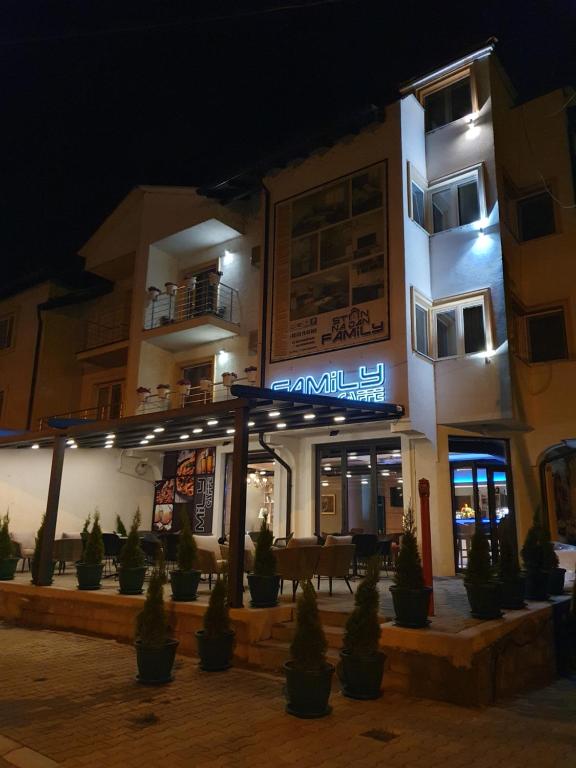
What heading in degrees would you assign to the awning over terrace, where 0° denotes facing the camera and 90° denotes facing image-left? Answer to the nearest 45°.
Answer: approximately 45°

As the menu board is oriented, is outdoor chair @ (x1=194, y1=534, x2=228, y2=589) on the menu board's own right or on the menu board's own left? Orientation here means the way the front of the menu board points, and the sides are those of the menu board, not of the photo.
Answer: on the menu board's own left

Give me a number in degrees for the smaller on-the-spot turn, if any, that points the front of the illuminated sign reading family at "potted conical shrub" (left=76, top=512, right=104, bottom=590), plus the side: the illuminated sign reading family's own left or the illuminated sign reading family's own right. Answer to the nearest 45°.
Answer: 0° — it already faces it

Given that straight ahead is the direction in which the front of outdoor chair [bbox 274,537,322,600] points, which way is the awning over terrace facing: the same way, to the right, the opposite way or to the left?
the opposite way

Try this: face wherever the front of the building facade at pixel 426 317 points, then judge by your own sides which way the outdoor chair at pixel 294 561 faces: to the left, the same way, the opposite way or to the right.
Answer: the opposite way
